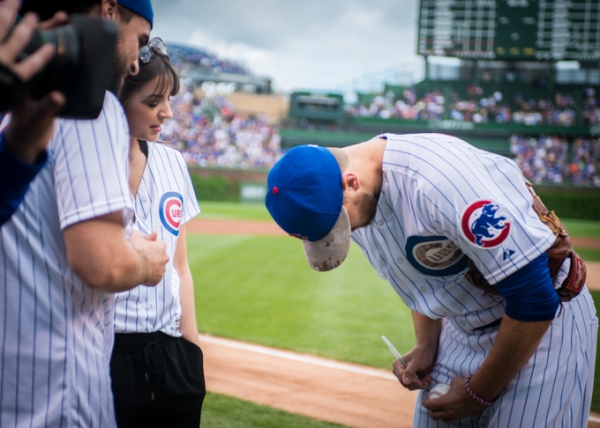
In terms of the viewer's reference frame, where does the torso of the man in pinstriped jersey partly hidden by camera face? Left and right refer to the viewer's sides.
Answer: facing away from the viewer and to the right of the viewer

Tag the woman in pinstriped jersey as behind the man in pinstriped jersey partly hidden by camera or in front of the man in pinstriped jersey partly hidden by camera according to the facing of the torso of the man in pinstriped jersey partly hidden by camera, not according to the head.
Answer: in front

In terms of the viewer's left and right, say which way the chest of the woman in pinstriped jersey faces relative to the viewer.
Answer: facing the viewer
